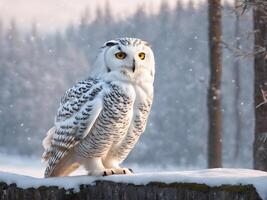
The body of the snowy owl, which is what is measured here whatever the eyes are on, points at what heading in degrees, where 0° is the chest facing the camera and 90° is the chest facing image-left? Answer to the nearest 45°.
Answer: approximately 315°

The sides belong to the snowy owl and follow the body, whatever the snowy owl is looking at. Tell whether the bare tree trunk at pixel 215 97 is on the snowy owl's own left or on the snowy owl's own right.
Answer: on the snowy owl's own left

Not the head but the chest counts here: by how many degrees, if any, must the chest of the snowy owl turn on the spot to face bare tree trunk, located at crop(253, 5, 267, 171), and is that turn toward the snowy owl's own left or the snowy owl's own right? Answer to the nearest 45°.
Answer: approximately 90° to the snowy owl's own left
